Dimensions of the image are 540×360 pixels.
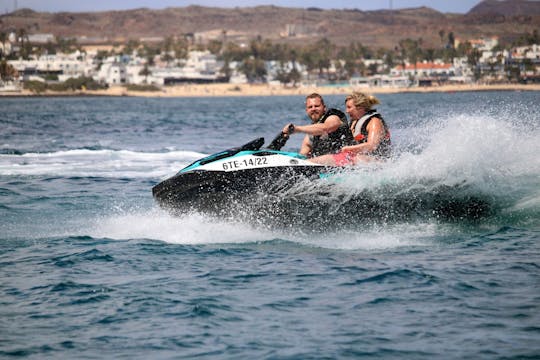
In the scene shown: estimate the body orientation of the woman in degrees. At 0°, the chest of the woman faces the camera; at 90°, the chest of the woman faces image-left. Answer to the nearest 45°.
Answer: approximately 90°

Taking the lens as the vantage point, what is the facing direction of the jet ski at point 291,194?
facing to the left of the viewer

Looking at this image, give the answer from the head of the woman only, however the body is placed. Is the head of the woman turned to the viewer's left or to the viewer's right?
to the viewer's left
